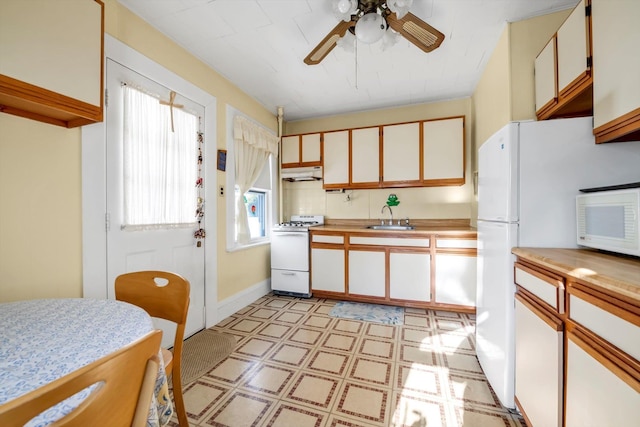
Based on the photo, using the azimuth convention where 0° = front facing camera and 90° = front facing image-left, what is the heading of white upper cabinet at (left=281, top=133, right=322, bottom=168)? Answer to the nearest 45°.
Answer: approximately 0°

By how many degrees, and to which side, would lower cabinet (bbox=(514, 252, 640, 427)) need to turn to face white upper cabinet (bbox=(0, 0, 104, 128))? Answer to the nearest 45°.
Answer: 0° — it already faces it

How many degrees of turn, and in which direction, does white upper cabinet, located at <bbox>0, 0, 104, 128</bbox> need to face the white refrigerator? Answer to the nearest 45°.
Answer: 0° — it already faces it

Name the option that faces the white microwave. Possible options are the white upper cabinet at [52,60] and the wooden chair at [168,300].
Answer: the white upper cabinet

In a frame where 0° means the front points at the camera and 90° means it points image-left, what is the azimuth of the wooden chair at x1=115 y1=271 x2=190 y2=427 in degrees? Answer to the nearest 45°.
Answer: approximately 45°

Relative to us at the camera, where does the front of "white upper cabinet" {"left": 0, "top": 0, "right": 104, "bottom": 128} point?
facing the viewer and to the right of the viewer

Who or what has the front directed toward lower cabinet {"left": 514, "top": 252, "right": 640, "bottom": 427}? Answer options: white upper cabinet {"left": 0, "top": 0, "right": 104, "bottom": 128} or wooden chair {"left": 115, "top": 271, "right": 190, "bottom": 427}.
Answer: the white upper cabinet

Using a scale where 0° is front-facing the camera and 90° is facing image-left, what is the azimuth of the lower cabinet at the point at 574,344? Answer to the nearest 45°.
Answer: approximately 45°
